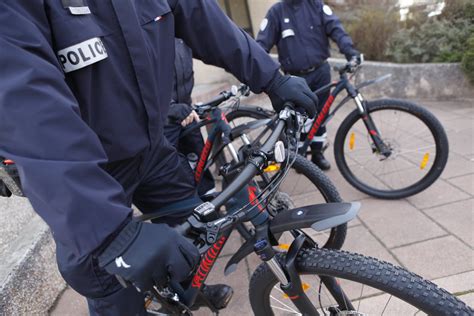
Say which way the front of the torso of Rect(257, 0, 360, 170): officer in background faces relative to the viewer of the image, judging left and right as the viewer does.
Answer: facing the viewer

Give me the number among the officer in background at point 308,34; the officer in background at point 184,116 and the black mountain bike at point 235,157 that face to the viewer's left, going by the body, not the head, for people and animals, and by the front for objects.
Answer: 0

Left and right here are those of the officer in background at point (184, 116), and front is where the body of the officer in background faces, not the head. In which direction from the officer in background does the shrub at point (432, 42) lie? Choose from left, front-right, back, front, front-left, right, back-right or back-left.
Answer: left

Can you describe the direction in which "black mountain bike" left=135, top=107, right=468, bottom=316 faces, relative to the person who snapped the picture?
facing the viewer and to the right of the viewer

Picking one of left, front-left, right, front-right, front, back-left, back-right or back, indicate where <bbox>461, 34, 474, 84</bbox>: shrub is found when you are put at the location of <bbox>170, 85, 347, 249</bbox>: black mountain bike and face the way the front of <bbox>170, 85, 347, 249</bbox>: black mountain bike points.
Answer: left

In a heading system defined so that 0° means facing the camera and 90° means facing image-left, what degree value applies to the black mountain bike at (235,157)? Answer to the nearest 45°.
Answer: approximately 315°

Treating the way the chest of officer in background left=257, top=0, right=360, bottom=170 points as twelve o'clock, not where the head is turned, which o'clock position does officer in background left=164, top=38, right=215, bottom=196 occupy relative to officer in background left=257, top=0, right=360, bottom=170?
officer in background left=164, top=38, right=215, bottom=196 is roughly at 1 o'clock from officer in background left=257, top=0, right=360, bottom=170.

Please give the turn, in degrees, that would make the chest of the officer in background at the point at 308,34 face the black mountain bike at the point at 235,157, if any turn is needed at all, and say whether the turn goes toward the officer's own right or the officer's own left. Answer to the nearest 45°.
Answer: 0° — they already face it

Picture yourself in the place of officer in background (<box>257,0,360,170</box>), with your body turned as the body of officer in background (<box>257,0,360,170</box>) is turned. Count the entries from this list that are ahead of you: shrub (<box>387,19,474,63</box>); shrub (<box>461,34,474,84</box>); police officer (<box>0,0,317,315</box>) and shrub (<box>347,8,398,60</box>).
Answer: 1

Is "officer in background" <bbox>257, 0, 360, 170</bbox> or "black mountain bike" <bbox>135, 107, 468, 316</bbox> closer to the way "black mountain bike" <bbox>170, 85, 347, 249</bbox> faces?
the black mountain bike

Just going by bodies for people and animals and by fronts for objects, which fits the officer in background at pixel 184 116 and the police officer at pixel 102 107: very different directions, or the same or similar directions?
same or similar directions

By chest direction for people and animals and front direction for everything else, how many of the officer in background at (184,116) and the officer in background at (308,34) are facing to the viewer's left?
0
